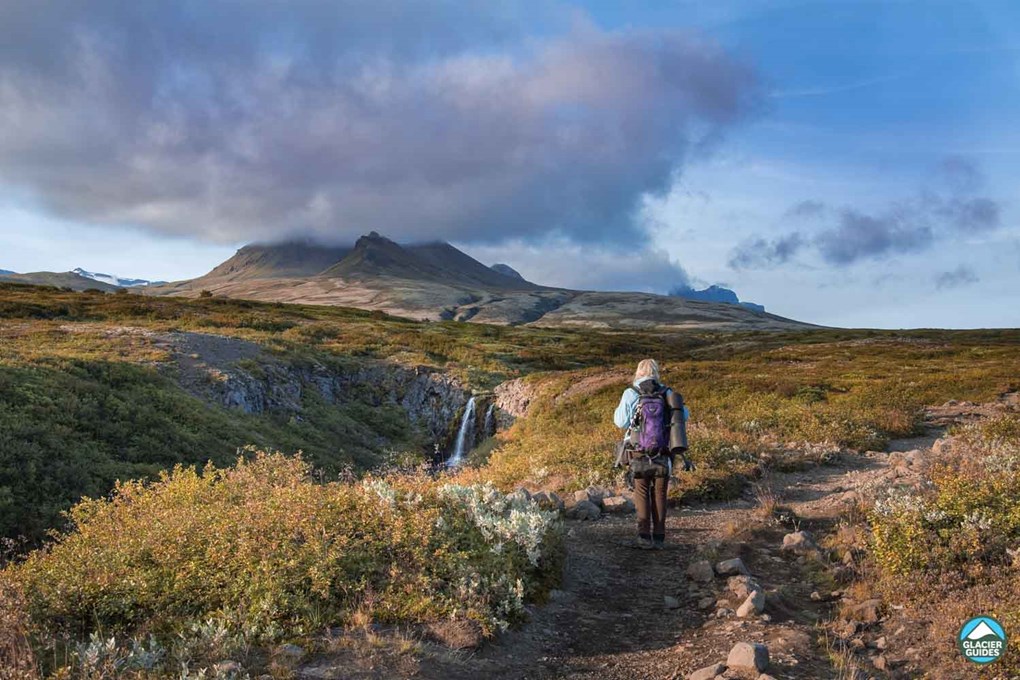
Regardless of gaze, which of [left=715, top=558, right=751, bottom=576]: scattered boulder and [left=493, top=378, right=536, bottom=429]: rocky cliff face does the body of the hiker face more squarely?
the rocky cliff face

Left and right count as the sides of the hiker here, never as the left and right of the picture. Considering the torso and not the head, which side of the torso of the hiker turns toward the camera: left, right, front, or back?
back

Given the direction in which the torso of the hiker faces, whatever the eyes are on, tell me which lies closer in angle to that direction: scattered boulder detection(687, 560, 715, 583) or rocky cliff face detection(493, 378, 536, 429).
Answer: the rocky cliff face

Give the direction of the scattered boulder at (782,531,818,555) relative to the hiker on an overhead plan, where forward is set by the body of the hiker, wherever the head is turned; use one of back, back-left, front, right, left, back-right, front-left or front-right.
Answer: right

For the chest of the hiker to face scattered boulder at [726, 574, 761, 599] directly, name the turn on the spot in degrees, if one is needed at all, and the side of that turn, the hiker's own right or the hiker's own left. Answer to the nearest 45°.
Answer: approximately 135° to the hiker's own right

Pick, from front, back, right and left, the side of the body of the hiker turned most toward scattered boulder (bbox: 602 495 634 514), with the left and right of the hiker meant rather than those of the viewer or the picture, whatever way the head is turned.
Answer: front

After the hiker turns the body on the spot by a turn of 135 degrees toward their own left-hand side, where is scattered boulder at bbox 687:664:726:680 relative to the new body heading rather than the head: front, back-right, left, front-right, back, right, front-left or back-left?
front-left

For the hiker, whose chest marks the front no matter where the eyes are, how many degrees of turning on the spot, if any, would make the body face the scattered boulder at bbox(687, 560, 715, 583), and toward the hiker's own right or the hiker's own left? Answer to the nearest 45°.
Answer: approximately 135° to the hiker's own right

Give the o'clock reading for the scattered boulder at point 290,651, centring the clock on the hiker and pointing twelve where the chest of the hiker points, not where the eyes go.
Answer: The scattered boulder is roughly at 7 o'clock from the hiker.

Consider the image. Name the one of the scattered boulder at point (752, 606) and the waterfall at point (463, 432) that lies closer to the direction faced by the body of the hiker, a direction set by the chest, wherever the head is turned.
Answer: the waterfall

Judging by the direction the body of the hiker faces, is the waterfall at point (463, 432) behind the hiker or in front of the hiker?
in front

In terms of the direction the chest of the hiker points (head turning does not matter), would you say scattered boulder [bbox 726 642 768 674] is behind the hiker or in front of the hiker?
behind

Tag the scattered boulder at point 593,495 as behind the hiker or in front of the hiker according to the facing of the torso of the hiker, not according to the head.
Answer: in front

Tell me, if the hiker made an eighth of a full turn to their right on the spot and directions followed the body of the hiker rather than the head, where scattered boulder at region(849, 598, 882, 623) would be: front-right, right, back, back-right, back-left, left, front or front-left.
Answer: right
